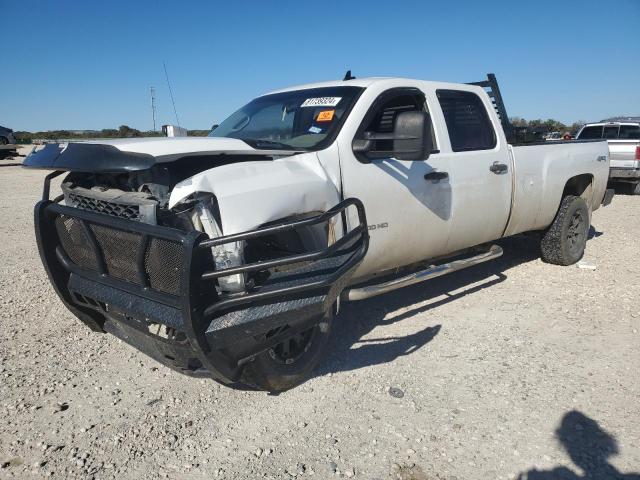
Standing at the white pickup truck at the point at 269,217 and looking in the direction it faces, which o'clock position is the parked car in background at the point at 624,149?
The parked car in background is roughly at 6 o'clock from the white pickup truck.

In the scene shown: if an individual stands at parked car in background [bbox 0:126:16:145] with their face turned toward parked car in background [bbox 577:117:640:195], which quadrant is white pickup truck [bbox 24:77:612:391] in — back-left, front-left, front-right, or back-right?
front-right

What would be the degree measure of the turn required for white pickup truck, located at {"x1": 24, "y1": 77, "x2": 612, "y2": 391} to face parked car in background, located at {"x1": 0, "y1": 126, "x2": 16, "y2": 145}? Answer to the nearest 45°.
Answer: approximately 90° to its right

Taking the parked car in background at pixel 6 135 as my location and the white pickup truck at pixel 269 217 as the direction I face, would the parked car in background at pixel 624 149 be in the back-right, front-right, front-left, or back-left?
front-left

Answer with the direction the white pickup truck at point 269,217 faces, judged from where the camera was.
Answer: facing the viewer and to the left of the viewer
